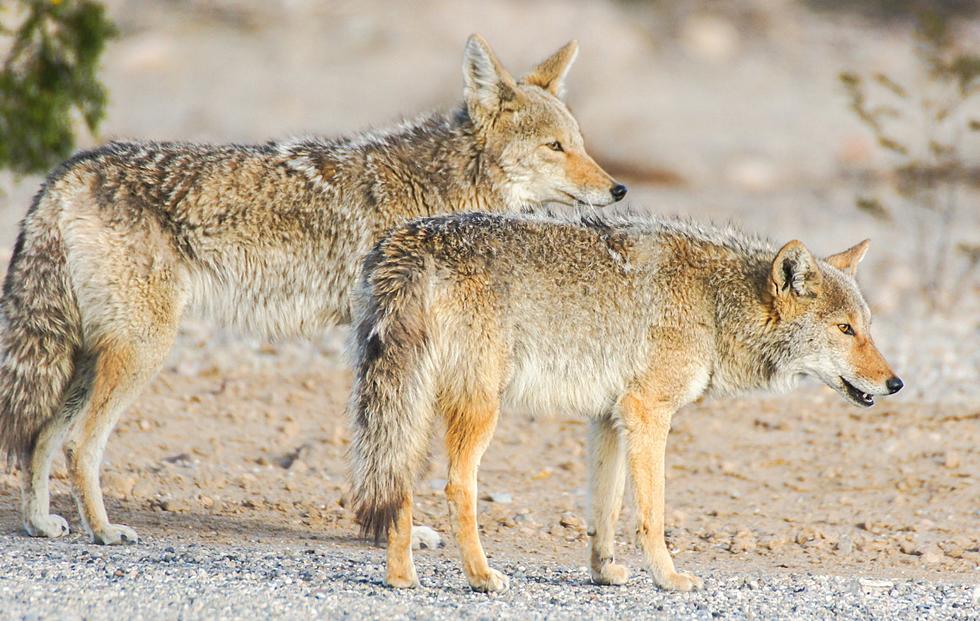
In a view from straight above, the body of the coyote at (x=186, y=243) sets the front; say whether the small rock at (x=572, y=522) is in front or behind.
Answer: in front

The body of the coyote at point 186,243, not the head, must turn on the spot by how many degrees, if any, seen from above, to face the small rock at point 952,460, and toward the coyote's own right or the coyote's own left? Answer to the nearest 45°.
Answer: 0° — it already faces it

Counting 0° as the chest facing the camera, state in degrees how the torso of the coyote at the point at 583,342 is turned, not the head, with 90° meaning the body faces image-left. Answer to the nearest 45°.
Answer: approximately 270°

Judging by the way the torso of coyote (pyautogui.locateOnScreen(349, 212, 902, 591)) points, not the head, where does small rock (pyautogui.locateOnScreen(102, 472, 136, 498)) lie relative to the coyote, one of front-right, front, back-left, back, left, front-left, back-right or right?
back-left

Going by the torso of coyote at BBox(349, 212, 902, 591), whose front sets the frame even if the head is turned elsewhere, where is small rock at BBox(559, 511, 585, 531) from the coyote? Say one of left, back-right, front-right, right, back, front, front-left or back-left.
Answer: left

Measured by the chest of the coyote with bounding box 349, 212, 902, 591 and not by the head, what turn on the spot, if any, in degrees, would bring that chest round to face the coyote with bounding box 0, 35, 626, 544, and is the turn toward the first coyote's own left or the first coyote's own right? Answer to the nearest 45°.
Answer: approximately 180°

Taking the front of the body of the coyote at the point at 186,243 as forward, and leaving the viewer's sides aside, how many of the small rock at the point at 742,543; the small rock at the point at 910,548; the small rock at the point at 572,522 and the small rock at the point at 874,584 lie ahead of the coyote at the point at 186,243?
4

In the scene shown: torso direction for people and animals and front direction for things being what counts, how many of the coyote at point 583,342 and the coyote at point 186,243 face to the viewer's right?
2

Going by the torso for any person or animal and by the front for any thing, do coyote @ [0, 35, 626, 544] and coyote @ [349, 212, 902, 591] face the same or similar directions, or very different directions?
same or similar directions

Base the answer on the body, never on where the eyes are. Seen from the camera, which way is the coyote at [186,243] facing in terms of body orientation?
to the viewer's right

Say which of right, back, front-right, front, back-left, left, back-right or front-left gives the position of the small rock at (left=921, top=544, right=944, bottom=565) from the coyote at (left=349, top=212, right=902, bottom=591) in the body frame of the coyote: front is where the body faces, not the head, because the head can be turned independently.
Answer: front-left

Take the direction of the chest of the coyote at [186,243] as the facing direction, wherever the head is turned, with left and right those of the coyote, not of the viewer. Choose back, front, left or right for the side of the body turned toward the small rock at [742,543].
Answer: front

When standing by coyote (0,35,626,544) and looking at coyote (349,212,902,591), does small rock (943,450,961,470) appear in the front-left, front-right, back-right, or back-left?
front-left
